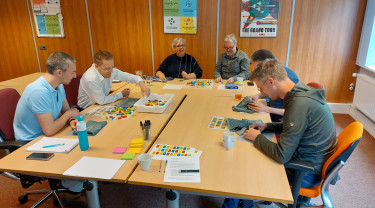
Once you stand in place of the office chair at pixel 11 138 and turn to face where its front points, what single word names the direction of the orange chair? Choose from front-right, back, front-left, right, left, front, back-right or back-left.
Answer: front-right

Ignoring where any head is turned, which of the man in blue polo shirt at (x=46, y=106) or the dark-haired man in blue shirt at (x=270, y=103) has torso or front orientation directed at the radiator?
the man in blue polo shirt at (x=46, y=106)

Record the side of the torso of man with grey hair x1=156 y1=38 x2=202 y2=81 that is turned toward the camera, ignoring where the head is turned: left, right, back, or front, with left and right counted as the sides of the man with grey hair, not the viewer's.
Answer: front

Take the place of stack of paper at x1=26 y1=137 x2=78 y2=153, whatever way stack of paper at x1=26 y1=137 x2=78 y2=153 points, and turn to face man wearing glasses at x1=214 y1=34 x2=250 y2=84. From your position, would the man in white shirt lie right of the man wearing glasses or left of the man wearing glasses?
left

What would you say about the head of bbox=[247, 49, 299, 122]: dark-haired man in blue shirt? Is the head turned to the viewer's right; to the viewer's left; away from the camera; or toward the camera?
to the viewer's left

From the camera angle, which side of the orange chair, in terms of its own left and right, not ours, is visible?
left

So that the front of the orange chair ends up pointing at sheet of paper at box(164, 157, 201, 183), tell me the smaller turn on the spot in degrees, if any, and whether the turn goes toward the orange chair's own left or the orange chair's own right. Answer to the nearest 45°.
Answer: approximately 45° to the orange chair's own left

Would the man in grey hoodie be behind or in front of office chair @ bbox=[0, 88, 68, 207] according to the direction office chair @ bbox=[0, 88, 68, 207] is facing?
in front

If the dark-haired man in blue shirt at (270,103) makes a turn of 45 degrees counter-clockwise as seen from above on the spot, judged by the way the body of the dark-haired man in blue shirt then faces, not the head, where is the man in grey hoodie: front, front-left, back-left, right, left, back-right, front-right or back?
front-left

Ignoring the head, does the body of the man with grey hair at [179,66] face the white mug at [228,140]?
yes

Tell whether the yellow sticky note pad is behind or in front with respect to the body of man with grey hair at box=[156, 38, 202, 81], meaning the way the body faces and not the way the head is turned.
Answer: in front

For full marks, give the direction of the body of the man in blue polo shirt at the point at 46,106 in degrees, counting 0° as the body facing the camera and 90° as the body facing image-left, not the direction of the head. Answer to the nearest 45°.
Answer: approximately 270°

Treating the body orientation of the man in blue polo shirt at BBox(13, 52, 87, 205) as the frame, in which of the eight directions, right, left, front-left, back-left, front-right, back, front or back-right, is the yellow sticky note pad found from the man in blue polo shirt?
front-right

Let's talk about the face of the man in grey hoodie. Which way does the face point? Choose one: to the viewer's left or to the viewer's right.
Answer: to the viewer's left

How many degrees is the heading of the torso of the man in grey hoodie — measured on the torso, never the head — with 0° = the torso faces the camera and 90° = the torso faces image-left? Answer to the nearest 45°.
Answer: approximately 90°

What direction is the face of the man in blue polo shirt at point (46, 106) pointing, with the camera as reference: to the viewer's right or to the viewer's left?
to the viewer's right

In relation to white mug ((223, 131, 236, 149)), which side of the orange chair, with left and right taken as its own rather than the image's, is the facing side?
front

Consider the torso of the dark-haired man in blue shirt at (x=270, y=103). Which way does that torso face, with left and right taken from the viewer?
facing to the left of the viewer

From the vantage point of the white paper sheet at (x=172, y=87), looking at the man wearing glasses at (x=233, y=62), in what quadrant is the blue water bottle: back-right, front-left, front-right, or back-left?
back-right

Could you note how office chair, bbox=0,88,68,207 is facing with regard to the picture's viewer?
facing to the right of the viewer

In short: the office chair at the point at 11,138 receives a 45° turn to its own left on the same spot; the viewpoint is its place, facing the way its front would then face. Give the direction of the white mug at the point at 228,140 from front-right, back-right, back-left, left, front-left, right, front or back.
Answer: right
